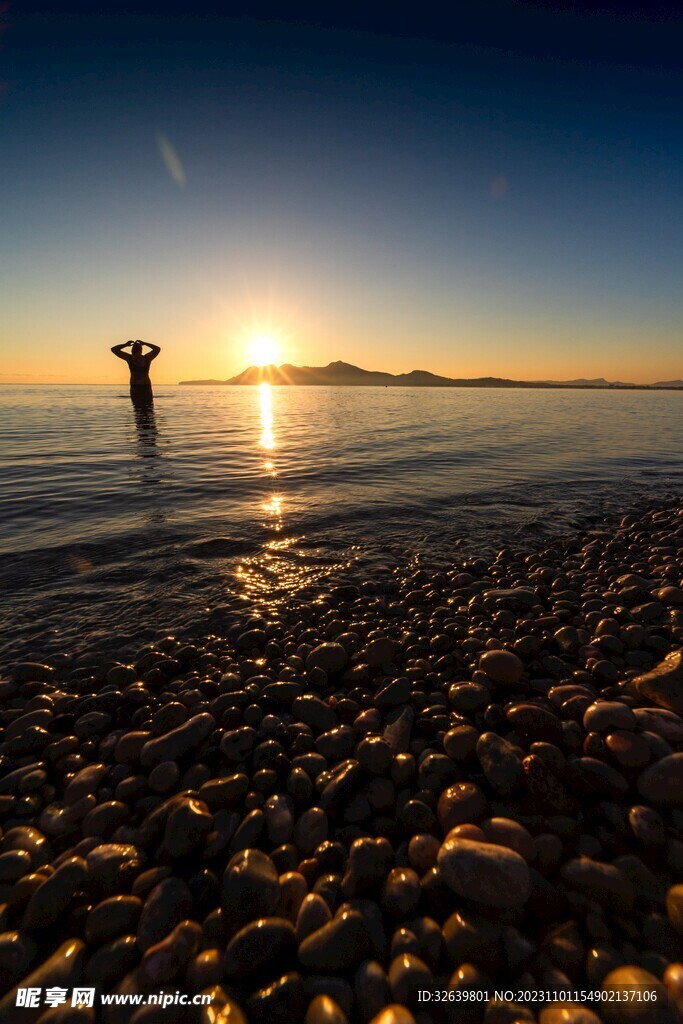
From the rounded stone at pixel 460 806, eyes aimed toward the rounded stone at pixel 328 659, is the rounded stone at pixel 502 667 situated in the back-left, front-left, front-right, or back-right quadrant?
front-right

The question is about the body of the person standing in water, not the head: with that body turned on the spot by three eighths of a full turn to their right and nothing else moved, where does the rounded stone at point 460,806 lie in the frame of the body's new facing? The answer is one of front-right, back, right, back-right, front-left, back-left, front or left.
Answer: front-right

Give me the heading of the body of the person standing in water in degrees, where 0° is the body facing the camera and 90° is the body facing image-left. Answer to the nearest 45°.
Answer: approximately 180°

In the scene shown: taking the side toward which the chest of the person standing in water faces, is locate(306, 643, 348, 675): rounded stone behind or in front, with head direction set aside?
behind

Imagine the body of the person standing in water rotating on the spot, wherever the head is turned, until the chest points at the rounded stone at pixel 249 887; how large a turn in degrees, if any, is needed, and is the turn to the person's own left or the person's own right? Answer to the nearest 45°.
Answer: approximately 180°

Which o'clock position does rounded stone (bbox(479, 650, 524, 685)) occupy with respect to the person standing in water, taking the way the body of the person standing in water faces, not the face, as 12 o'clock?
The rounded stone is roughly at 6 o'clock from the person standing in water.

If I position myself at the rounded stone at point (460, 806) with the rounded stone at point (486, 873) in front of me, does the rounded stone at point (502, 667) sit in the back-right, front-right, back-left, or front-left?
back-left

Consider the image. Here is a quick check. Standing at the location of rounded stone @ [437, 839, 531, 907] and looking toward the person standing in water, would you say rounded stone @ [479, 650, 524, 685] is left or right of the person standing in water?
right

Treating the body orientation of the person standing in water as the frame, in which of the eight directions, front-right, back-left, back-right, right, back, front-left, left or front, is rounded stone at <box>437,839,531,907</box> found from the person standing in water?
back

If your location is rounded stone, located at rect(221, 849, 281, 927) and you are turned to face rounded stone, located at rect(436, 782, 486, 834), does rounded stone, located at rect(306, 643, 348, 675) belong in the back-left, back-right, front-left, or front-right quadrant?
front-left
